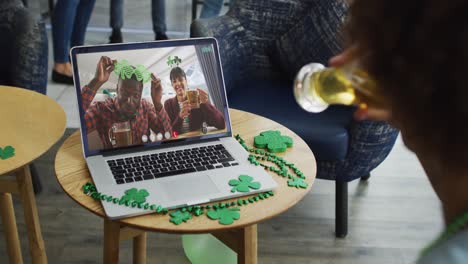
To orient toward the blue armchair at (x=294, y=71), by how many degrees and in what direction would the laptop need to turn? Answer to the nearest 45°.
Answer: approximately 135° to its left

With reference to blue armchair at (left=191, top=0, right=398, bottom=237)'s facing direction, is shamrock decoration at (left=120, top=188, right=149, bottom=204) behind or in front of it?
in front

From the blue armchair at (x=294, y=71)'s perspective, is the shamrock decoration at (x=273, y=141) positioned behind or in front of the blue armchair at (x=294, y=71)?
in front

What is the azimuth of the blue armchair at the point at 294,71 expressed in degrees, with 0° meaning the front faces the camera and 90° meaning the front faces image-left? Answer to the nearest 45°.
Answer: approximately 45°
